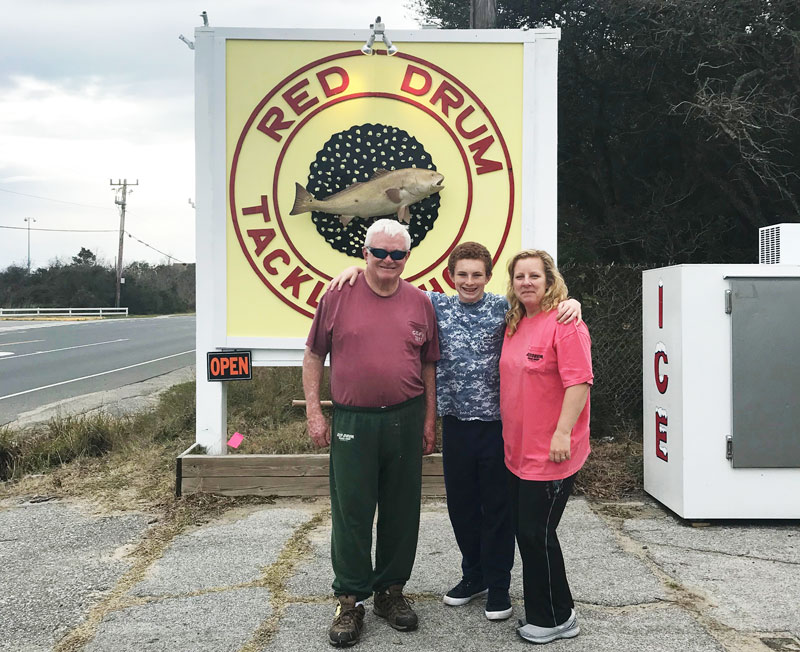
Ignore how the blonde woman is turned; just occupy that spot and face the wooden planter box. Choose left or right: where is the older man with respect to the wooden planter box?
left

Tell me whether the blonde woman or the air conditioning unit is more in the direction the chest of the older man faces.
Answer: the blonde woman

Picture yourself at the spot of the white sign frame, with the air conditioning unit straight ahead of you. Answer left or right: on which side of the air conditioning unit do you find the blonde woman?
right

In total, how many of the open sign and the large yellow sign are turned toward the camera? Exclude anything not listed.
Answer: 2

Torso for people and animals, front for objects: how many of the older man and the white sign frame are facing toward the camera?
2

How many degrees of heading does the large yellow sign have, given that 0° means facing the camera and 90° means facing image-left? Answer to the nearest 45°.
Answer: approximately 0°

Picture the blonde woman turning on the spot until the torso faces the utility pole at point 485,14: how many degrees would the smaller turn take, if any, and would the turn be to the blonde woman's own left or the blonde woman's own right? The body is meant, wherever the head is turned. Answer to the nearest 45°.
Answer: approximately 135° to the blonde woman's own right
